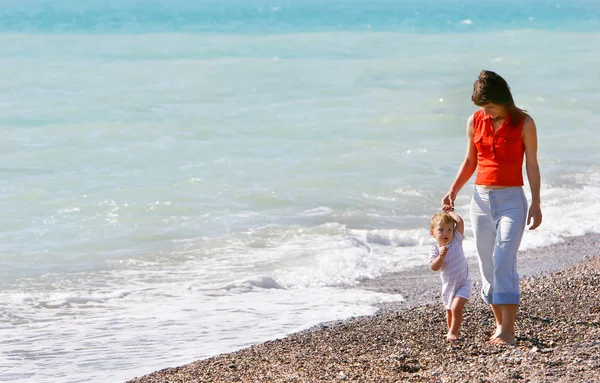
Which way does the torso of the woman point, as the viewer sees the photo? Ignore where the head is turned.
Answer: toward the camera

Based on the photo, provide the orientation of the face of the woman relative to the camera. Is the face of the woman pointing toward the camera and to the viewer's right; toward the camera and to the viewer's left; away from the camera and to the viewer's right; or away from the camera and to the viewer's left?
toward the camera and to the viewer's left

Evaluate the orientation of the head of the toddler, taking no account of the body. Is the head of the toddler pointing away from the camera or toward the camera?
toward the camera
